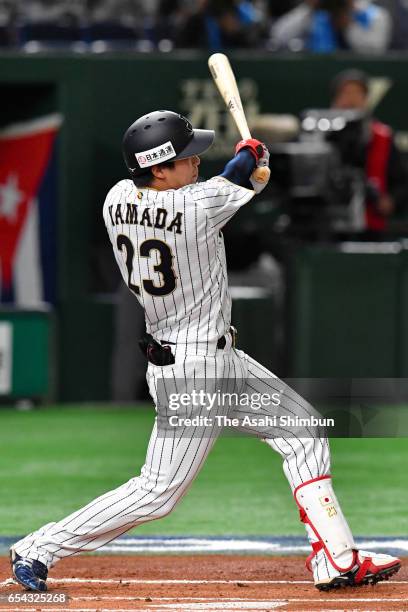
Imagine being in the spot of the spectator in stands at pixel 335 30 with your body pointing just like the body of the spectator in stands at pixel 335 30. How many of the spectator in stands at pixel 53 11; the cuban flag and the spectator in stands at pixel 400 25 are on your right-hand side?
2

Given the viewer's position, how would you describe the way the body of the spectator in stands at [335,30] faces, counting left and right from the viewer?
facing the viewer

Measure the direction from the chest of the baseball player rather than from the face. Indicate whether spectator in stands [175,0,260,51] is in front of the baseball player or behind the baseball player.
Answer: in front

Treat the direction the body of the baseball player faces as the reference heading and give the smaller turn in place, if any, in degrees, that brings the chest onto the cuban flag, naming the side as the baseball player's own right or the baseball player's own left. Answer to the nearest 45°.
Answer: approximately 45° to the baseball player's own left

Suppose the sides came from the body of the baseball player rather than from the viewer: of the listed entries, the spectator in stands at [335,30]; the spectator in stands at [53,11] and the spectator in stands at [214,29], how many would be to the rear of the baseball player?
0

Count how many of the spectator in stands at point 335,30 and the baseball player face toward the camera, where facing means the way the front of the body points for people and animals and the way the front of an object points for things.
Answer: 1

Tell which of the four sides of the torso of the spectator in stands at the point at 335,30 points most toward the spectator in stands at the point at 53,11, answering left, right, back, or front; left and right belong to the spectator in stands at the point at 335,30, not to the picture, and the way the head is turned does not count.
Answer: right

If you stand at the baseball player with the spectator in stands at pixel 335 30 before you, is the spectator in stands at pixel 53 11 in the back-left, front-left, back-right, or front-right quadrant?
front-left

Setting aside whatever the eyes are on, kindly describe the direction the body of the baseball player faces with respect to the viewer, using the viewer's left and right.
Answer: facing away from the viewer and to the right of the viewer

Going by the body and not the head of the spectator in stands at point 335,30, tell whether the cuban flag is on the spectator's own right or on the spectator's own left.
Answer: on the spectator's own right

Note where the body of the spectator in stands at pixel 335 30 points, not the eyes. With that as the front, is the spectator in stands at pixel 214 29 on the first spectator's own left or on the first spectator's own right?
on the first spectator's own right

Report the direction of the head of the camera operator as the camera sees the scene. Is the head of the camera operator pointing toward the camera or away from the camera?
toward the camera

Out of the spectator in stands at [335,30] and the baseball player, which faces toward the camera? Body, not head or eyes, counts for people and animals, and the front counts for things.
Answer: the spectator in stands
